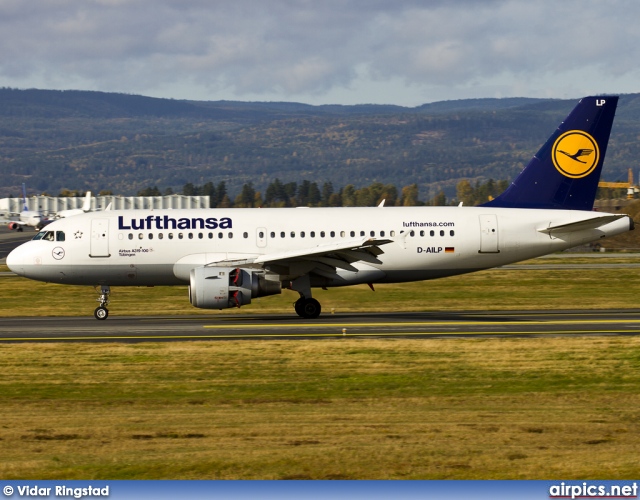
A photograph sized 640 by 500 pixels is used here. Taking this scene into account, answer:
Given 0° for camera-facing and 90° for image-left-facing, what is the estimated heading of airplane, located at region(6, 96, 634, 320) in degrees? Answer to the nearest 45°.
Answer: approximately 90°
